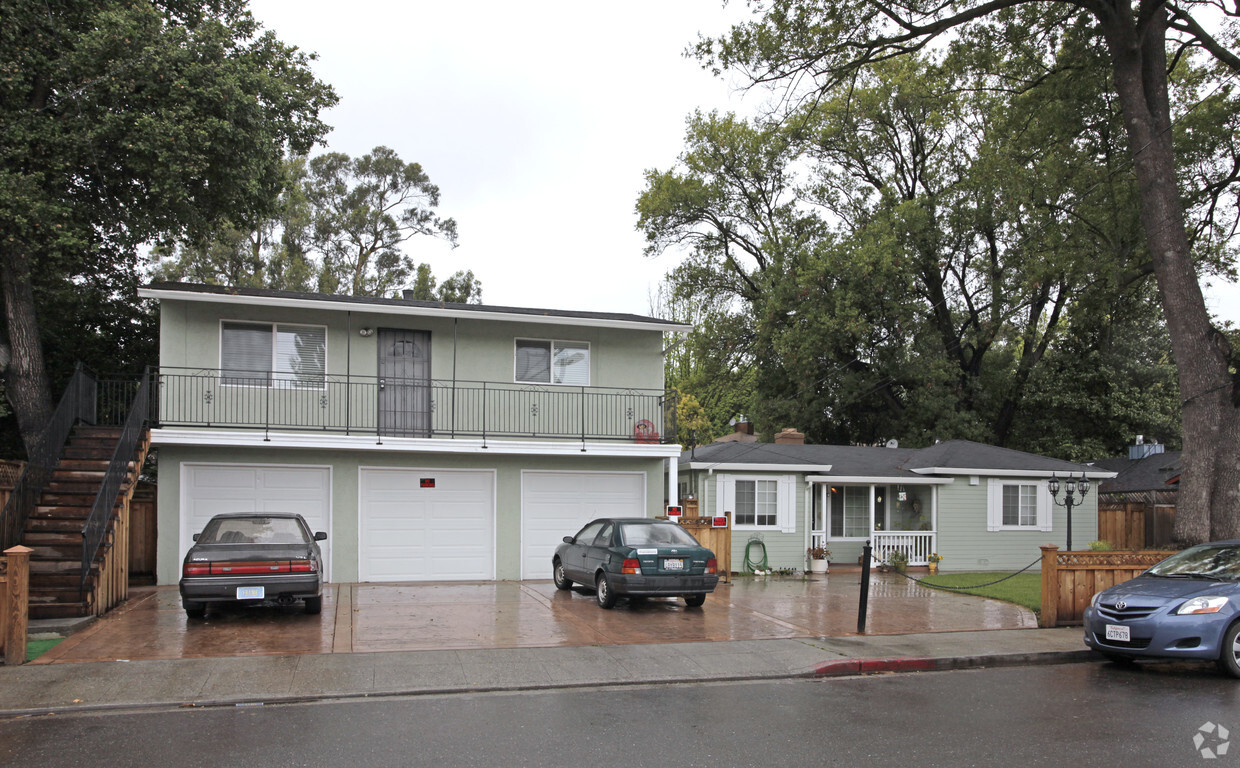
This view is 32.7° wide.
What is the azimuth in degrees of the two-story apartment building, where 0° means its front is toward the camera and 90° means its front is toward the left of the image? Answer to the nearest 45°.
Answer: approximately 0°

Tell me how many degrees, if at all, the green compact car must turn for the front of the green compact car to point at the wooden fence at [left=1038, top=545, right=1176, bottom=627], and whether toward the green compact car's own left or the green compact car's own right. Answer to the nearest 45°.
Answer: approximately 135° to the green compact car's own right

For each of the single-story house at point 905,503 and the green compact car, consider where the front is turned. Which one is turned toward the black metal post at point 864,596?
the single-story house

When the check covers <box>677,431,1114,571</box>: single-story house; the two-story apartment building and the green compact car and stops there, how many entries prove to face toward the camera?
2

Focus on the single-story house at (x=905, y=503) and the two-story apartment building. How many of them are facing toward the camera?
2

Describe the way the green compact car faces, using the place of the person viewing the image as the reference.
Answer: facing away from the viewer and to the left of the viewer
